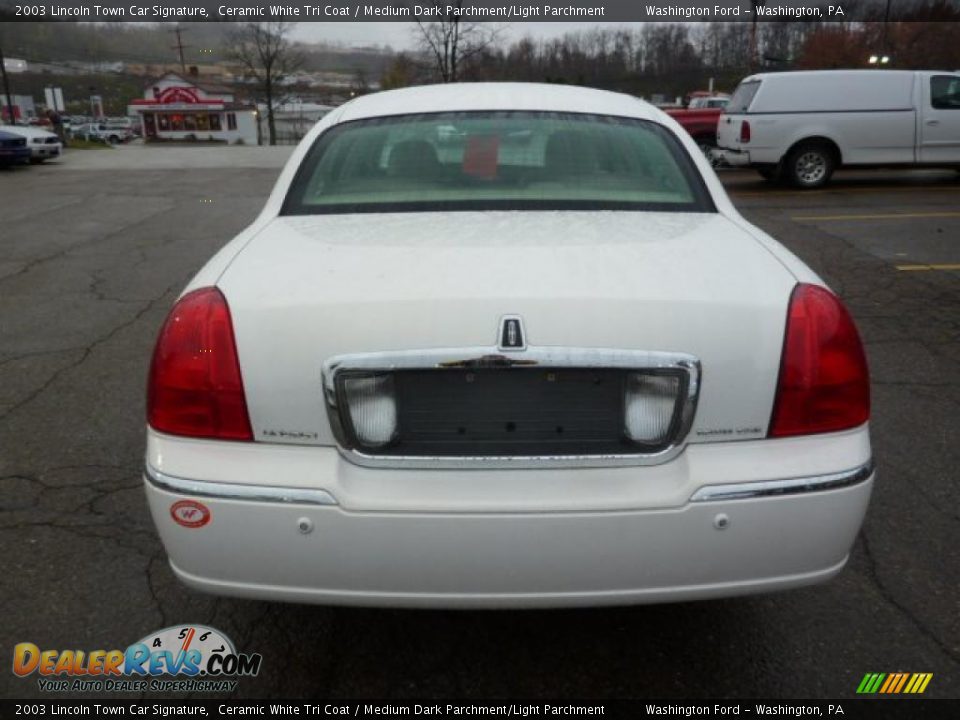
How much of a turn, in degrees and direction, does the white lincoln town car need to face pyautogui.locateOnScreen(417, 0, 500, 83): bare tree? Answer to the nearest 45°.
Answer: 0° — it already faces it

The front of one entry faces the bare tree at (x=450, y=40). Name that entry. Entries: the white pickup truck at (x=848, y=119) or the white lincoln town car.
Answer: the white lincoln town car

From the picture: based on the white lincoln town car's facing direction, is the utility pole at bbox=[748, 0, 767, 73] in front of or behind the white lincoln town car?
in front

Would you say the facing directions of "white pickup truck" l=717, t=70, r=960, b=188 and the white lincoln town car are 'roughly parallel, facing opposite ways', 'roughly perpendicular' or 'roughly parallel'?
roughly perpendicular

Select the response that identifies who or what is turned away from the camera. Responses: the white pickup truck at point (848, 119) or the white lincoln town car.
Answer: the white lincoln town car

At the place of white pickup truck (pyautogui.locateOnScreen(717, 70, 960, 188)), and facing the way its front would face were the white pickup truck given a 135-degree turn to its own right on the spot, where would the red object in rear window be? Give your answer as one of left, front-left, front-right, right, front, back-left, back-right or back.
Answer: front-left

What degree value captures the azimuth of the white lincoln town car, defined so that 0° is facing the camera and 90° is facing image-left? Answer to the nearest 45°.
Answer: approximately 180°

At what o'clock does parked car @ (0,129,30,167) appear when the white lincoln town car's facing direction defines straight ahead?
The parked car is roughly at 11 o'clock from the white lincoln town car.

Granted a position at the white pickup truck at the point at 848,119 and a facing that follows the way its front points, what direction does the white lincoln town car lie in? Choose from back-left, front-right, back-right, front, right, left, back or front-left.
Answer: right

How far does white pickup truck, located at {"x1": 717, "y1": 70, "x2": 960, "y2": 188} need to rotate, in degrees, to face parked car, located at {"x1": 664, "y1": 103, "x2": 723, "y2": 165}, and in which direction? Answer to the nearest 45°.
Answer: approximately 135° to its left

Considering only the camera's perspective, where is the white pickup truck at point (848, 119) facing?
facing to the right of the viewer

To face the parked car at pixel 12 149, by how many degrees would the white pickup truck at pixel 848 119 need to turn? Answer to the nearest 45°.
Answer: approximately 180°

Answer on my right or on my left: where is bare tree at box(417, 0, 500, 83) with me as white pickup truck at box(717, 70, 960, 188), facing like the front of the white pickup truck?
on my left

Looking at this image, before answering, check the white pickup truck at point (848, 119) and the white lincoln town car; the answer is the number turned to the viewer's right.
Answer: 1
